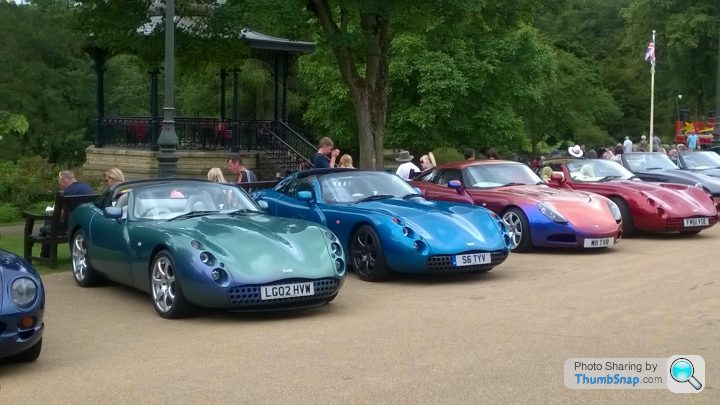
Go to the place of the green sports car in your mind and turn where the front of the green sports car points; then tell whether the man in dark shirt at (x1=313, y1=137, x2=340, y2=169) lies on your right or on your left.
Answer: on your left

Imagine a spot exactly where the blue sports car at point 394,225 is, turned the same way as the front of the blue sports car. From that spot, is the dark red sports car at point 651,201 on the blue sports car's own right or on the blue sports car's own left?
on the blue sports car's own left

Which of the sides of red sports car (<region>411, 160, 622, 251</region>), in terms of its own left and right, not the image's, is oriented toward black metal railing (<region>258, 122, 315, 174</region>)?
back

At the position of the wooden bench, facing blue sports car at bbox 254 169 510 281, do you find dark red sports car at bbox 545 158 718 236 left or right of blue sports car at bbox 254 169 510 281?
left

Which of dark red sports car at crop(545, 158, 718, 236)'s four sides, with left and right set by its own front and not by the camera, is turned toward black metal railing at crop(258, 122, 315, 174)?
back

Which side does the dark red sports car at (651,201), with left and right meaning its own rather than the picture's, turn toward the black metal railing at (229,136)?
back

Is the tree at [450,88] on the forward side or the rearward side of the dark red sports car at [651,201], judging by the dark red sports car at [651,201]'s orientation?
on the rearward side

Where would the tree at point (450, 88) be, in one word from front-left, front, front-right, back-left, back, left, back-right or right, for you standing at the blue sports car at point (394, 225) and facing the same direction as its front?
back-left

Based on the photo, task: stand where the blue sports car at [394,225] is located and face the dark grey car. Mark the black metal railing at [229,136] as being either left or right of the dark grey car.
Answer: left

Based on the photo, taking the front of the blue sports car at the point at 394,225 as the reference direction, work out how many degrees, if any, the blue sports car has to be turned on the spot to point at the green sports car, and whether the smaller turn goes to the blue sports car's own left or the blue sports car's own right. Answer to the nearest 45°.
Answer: approximately 90° to the blue sports car's own right

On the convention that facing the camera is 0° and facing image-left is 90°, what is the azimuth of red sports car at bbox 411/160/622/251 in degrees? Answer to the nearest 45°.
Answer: approximately 315°
